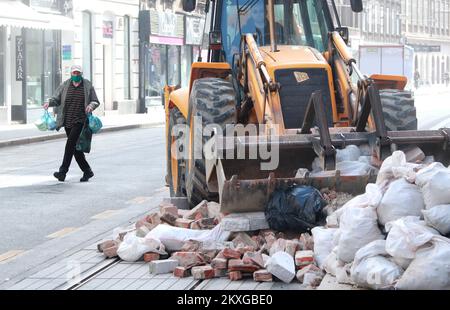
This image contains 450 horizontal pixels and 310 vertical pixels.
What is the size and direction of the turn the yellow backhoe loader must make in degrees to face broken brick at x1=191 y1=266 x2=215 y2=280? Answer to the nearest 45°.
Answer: approximately 45° to its right

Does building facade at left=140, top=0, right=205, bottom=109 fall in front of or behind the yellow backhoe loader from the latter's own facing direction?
behind

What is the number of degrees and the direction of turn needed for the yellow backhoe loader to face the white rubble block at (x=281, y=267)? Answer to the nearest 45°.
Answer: approximately 45° to its right

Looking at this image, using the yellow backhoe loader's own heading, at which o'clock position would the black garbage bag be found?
The black garbage bag is roughly at 1 o'clock from the yellow backhoe loader.

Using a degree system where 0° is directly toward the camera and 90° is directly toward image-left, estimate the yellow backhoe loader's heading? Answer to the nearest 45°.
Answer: approximately 315°

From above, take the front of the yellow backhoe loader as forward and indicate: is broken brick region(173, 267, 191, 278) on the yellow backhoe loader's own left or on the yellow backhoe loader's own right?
on the yellow backhoe loader's own right

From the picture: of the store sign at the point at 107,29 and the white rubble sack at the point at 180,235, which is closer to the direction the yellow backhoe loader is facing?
the white rubble sack

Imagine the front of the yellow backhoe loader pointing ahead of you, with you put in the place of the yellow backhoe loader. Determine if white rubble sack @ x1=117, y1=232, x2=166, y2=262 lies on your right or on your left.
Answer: on your right

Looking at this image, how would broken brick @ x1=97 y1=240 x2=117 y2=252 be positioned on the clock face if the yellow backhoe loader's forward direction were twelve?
The broken brick is roughly at 1 o'clock from the yellow backhoe loader.
